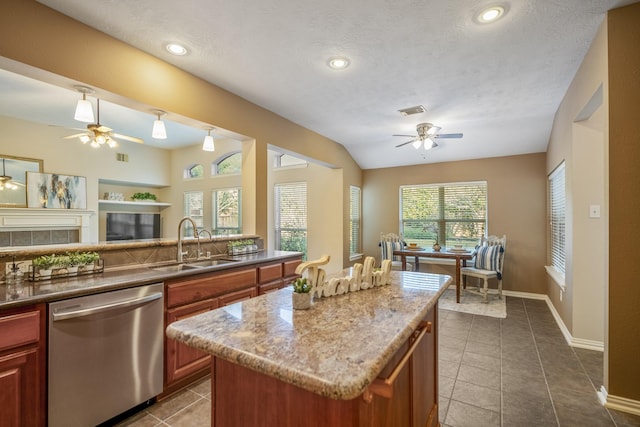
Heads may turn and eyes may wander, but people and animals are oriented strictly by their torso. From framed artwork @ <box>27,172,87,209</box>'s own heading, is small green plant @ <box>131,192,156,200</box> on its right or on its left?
on its left

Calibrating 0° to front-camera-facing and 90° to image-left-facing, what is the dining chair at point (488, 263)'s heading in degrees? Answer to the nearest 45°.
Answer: approximately 45°

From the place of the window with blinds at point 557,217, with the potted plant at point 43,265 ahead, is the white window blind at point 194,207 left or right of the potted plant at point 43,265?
right

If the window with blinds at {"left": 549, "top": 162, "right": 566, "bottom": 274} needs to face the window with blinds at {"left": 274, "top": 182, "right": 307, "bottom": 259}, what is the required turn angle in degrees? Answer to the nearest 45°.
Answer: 0° — it already faces it

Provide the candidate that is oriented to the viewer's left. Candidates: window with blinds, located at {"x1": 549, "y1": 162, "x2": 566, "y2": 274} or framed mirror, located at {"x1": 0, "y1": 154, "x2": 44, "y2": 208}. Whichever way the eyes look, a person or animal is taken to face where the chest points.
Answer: the window with blinds

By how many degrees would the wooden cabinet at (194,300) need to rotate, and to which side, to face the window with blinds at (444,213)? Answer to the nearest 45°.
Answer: approximately 90° to its left

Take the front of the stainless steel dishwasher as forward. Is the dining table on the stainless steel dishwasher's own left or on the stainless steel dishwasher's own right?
on the stainless steel dishwasher's own left

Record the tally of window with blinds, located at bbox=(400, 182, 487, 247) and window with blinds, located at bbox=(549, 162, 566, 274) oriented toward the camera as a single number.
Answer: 1

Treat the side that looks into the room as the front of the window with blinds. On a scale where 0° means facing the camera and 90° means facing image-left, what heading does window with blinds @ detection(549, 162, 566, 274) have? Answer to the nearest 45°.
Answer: approximately 90°

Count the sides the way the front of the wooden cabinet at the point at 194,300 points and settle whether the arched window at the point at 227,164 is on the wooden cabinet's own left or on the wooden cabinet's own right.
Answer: on the wooden cabinet's own left
